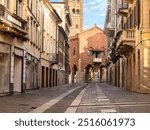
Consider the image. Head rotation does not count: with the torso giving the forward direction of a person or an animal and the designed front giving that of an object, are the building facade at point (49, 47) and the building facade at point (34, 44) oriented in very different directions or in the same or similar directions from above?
same or similar directions

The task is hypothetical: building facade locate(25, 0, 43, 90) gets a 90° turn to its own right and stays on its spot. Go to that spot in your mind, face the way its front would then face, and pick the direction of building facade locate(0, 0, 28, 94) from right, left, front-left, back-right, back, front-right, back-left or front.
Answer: front

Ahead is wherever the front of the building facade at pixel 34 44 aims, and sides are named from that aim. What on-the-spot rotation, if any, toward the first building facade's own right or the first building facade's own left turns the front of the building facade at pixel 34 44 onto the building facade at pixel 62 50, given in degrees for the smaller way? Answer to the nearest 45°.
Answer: approximately 90° to the first building facade's own left

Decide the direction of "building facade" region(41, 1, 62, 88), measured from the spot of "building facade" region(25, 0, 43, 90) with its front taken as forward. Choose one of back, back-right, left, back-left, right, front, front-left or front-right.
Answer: left

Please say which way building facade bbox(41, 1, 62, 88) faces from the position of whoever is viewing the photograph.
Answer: facing to the right of the viewer

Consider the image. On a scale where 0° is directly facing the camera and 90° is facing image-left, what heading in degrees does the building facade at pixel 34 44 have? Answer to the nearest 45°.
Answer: approximately 270°
